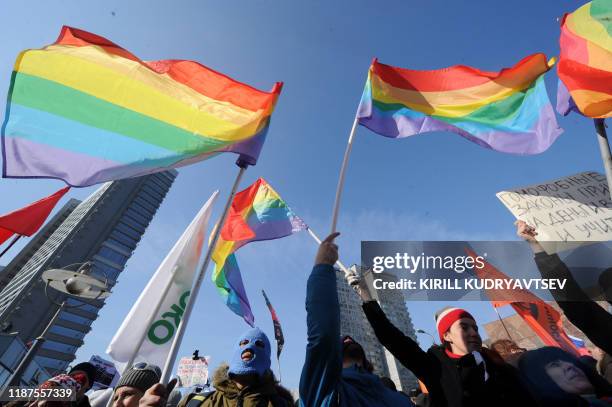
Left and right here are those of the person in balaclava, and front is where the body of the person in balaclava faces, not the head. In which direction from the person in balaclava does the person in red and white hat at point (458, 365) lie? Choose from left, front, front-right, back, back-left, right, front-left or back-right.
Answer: front-left

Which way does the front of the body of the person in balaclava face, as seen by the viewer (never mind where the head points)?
toward the camera

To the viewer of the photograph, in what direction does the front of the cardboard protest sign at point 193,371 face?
facing the viewer

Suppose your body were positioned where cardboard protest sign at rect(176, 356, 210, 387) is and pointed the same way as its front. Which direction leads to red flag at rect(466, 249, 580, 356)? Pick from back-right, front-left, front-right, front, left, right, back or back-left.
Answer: front-left

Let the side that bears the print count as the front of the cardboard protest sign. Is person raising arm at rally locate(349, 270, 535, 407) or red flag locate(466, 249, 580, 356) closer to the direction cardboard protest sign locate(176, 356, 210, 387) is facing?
the person raising arm at rally

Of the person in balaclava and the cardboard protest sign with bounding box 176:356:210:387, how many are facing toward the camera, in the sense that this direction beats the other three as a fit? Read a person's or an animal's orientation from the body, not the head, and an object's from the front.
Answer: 2
